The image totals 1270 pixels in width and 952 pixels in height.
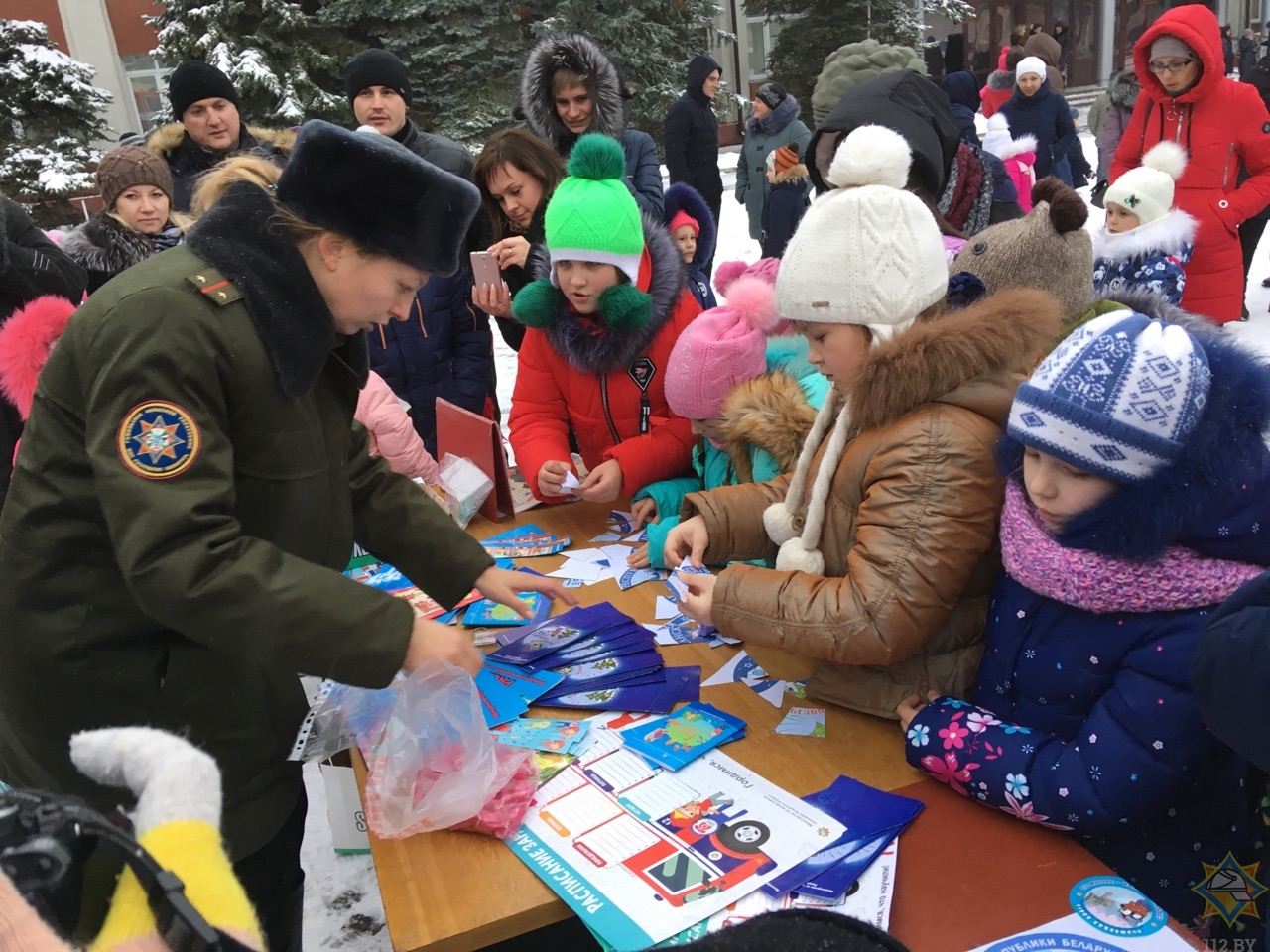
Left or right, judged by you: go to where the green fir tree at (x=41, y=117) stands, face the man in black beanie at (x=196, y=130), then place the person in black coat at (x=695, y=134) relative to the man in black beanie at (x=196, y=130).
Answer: left

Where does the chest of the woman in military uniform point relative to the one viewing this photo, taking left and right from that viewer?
facing to the right of the viewer

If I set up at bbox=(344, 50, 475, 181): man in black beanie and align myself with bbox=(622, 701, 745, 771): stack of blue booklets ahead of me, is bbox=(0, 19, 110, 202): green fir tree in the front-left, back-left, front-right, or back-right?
back-right

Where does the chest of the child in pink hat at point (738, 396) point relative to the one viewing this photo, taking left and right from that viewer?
facing to the left of the viewer

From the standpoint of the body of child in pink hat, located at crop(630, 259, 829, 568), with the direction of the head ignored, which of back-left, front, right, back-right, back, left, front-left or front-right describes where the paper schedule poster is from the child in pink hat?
left

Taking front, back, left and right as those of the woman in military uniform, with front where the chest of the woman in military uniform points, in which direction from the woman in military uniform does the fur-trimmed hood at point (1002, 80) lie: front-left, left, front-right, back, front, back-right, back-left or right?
front-left

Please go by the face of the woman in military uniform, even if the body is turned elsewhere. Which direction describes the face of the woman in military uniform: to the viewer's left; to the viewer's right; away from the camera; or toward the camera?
to the viewer's right

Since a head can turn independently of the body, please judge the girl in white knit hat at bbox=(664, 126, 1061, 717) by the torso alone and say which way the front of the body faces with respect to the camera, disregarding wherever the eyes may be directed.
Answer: to the viewer's left

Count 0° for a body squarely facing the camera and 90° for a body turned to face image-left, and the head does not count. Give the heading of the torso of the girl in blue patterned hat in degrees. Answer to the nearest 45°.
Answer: approximately 45°

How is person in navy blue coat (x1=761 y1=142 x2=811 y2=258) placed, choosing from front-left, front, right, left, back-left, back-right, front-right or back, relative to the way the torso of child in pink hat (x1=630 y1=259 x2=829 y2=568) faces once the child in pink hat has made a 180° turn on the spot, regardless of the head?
left
